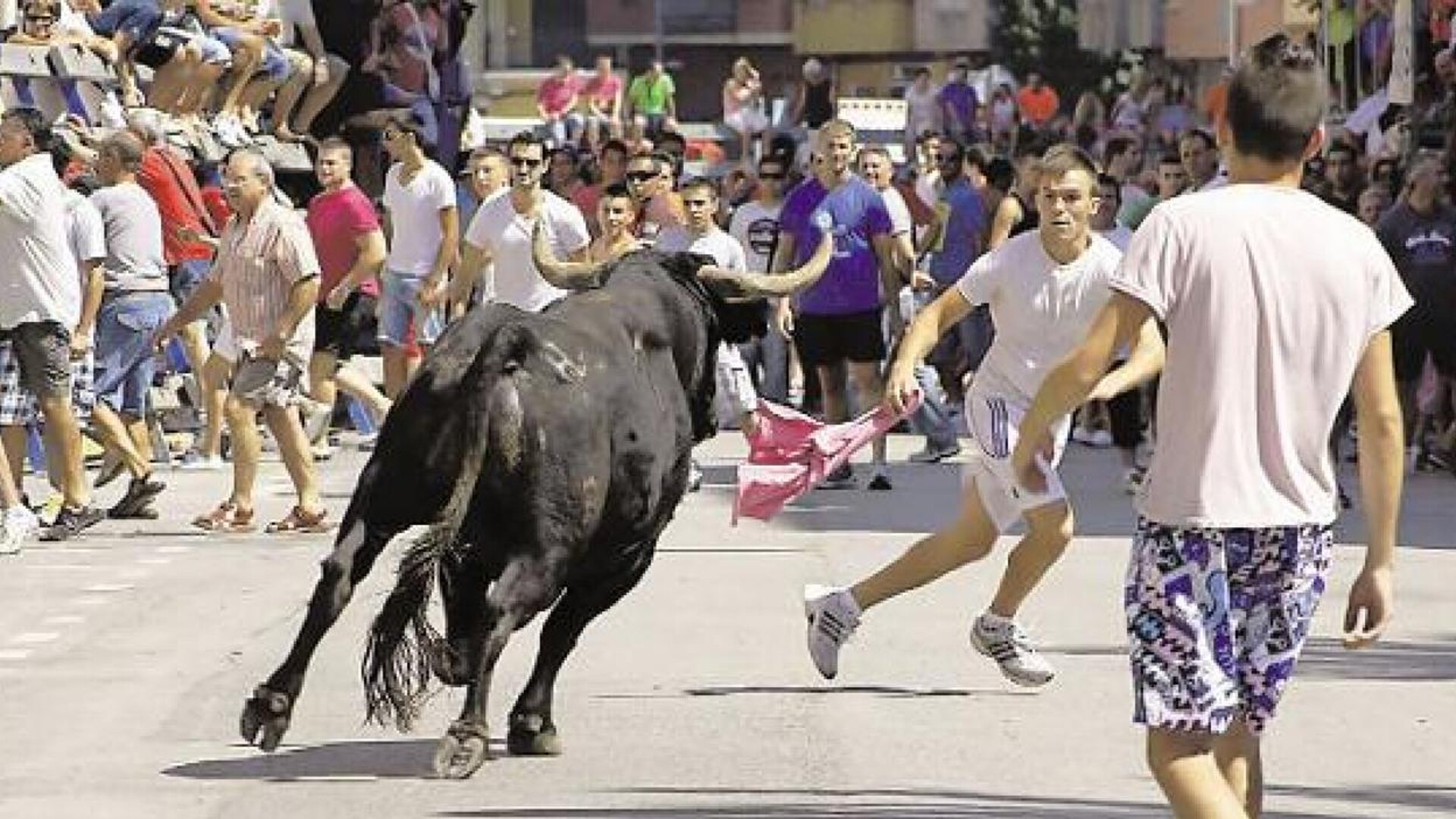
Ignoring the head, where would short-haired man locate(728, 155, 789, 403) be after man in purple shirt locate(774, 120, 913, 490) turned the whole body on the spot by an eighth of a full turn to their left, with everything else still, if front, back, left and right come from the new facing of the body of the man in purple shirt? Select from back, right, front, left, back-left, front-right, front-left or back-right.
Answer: back-left

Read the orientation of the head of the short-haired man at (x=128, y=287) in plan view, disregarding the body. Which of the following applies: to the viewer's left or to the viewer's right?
to the viewer's left

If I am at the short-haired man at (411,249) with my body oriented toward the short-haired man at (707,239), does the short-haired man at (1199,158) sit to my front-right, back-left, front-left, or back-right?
front-left

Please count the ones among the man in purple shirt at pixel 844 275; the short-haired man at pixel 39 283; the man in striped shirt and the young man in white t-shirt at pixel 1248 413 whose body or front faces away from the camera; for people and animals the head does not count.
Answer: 1

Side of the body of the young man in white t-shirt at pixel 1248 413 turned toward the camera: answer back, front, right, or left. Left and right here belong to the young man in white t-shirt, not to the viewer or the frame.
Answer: back

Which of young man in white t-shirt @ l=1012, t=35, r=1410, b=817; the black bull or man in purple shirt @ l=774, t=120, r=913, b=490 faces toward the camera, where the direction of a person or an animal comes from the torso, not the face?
the man in purple shirt

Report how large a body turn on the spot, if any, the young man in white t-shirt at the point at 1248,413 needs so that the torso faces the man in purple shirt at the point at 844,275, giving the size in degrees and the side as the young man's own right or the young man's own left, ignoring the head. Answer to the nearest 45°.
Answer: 0° — they already face them

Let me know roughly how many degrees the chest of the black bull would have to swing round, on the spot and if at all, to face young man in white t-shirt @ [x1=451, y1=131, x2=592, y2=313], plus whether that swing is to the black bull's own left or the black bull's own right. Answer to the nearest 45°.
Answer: approximately 45° to the black bull's own left

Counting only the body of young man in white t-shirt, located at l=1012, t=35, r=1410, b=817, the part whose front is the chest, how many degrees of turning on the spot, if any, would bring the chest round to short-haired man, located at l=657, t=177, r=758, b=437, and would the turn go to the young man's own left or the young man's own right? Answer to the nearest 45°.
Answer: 0° — they already face them

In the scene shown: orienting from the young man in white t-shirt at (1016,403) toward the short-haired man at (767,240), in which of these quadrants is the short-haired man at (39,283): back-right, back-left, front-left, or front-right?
front-left

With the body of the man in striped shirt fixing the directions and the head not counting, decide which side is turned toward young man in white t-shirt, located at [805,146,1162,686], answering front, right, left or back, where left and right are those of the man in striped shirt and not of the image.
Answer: left

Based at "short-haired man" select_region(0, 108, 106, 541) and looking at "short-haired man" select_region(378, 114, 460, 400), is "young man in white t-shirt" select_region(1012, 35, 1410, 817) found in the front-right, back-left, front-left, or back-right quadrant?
back-right

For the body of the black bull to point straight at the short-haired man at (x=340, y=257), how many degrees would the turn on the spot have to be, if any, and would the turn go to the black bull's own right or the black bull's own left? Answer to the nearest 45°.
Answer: approximately 45° to the black bull's own left

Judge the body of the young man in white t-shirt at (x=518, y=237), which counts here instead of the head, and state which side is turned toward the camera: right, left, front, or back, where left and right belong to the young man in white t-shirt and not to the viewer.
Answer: front

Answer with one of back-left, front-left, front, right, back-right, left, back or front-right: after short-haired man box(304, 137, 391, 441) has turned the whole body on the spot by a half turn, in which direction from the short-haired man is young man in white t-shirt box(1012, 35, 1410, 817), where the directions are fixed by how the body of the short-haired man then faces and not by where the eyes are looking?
back-right

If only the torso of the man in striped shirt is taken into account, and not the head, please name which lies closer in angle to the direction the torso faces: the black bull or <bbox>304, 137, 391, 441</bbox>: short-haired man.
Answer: the black bull

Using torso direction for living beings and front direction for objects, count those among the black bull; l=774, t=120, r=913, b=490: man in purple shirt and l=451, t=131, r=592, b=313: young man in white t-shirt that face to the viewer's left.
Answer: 0
